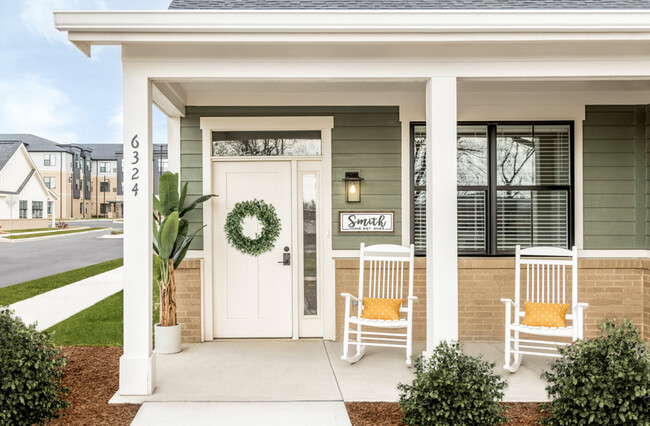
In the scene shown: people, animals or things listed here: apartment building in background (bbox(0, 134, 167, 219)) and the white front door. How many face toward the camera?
2

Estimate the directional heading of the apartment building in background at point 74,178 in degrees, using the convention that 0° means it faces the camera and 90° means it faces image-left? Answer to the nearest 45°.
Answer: approximately 0°

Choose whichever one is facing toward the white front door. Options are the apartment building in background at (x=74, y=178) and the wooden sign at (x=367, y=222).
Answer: the apartment building in background

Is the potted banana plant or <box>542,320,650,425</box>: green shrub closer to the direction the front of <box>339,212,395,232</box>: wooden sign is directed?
the green shrub

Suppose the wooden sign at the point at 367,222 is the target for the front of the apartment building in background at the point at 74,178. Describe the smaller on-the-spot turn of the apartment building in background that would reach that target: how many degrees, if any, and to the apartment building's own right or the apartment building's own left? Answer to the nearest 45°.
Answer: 0° — it already faces it

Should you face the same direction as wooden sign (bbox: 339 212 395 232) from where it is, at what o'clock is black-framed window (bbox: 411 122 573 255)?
The black-framed window is roughly at 9 o'clock from the wooden sign.

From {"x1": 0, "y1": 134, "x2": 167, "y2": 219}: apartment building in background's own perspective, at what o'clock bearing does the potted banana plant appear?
The potted banana plant is roughly at 12 o'clock from the apartment building in background.

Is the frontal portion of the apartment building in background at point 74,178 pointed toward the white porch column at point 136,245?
yes

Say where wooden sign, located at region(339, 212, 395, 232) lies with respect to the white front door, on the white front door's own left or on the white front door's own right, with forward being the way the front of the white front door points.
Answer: on the white front door's own left

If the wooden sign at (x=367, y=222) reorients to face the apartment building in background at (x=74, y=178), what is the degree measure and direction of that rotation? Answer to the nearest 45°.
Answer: approximately 135° to its right
